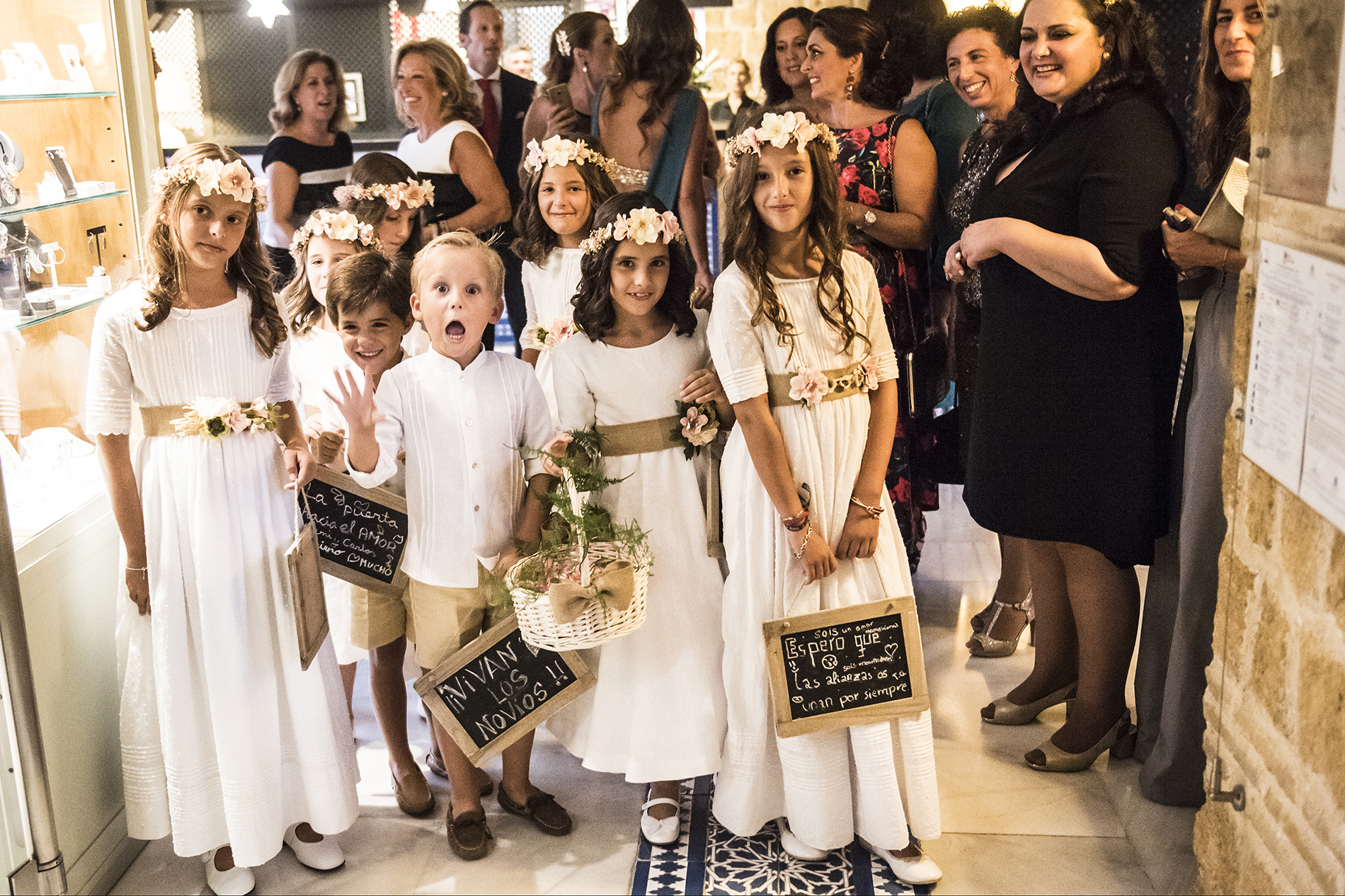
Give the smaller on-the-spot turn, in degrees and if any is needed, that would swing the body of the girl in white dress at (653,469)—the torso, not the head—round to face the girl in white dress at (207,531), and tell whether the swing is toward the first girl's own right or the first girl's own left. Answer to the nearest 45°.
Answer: approximately 90° to the first girl's own right

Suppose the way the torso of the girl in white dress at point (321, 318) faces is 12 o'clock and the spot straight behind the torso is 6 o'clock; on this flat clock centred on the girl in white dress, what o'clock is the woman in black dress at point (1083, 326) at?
The woman in black dress is roughly at 10 o'clock from the girl in white dress.

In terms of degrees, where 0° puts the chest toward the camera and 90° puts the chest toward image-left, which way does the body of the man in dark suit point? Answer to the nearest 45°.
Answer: approximately 0°

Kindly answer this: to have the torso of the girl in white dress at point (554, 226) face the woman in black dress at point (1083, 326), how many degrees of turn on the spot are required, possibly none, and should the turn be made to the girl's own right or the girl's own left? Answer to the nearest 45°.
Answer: approximately 45° to the girl's own left

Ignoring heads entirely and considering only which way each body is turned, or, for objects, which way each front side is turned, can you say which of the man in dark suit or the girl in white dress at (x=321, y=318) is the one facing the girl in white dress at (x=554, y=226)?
the man in dark suit

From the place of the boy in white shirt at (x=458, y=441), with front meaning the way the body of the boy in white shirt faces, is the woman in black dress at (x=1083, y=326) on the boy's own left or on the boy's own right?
on the boy's own left

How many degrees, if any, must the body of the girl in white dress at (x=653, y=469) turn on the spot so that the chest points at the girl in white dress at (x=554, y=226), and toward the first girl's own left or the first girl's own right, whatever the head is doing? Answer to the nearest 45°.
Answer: approximately 180°
